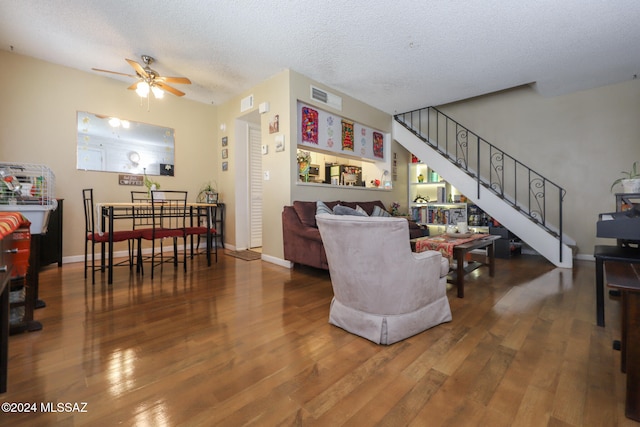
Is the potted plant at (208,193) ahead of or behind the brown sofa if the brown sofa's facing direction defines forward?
behind

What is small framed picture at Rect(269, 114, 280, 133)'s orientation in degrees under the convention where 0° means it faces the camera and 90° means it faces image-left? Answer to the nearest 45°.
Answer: approximately 45°

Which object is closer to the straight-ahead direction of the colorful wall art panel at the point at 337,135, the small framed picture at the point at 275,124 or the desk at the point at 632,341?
the desk

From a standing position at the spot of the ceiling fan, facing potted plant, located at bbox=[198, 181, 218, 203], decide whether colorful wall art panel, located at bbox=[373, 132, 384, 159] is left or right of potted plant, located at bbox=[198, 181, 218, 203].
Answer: right

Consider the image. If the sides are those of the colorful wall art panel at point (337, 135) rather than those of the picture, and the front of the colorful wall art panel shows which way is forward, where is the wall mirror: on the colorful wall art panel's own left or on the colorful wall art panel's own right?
on the colorful wall art panel's own right

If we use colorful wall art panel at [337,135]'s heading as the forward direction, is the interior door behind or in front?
behind

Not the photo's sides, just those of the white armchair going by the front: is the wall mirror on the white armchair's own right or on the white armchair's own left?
on the white armchair's own left

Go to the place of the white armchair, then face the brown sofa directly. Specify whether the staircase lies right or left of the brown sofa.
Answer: right
